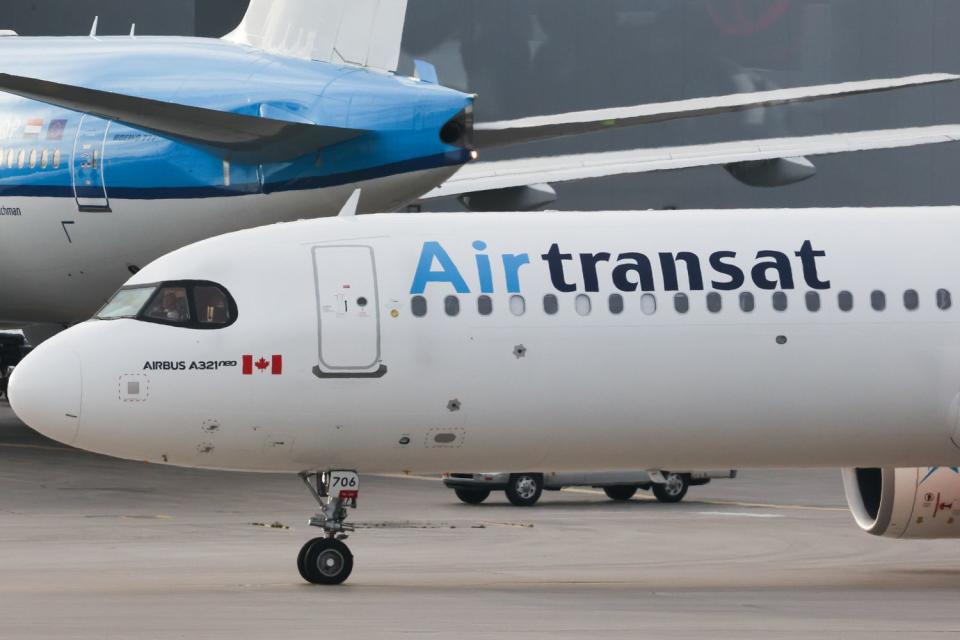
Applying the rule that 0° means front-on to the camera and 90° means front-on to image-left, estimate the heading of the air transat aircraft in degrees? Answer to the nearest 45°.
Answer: approximately 90°

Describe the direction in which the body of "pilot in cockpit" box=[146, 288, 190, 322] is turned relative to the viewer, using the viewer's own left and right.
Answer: facing to the left of the viewer
